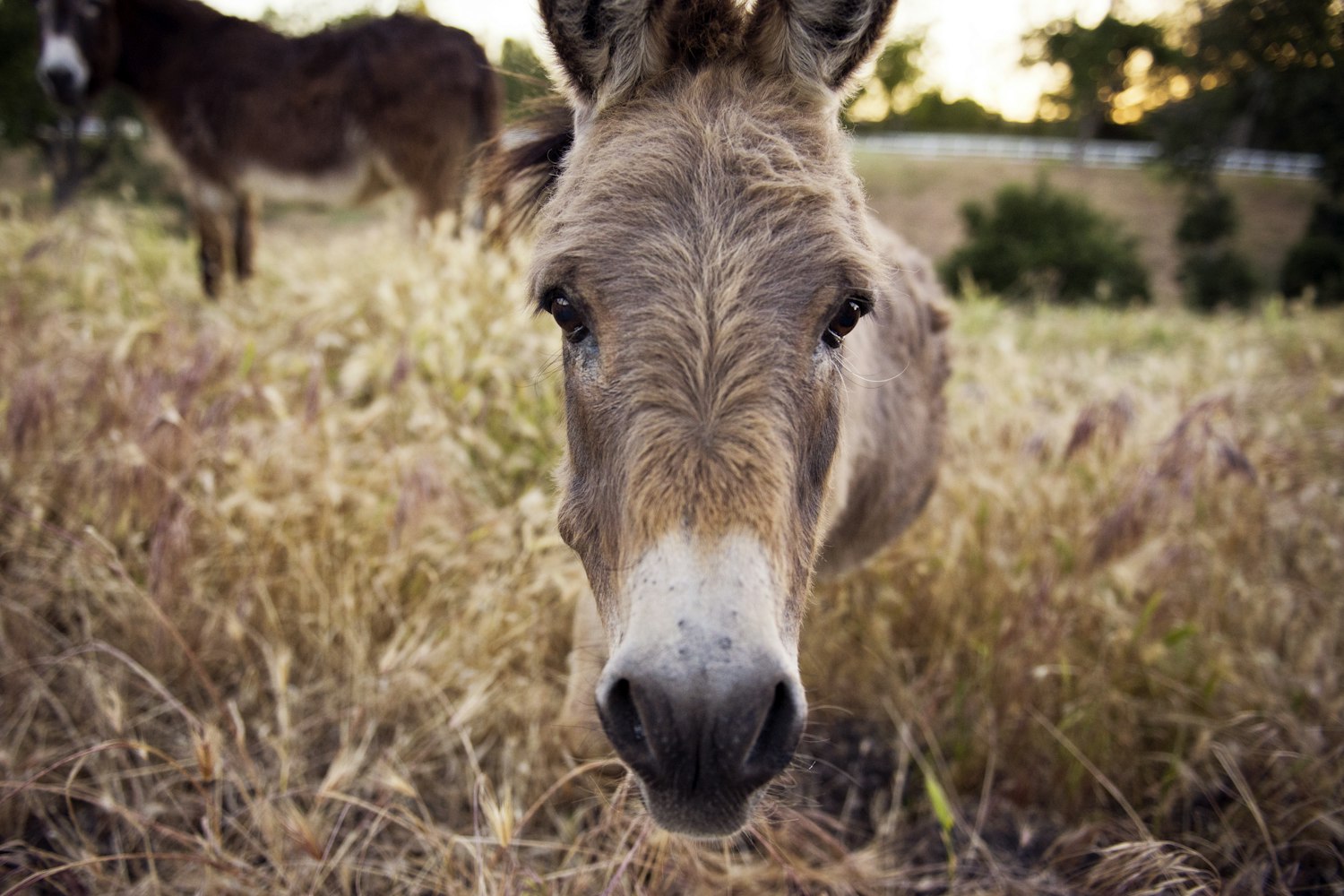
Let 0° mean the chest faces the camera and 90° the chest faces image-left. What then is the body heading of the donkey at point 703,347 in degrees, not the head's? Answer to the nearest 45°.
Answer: approximately 0°

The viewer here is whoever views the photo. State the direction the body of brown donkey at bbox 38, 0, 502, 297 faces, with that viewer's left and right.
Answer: facing to the left of the viewer

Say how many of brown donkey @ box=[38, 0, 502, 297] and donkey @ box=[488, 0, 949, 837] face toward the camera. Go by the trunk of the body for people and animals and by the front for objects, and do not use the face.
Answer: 1

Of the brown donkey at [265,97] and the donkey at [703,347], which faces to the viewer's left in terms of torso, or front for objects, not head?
the brown donkey
